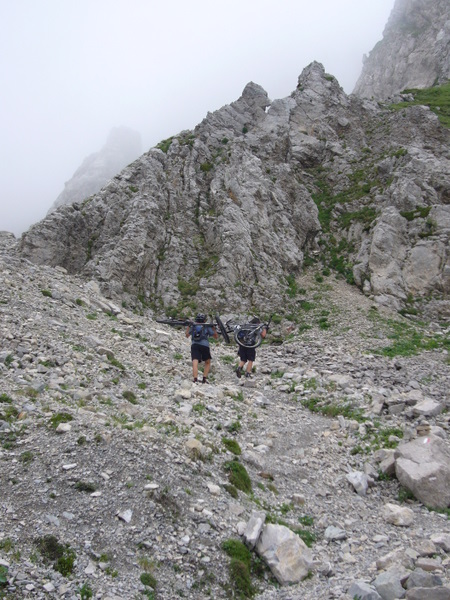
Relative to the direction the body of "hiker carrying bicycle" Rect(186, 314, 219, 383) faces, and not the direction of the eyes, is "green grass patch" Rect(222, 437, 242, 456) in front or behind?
behind

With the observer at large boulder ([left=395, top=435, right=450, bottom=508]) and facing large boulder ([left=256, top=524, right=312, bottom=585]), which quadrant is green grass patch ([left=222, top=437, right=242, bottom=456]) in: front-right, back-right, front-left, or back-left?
front-right

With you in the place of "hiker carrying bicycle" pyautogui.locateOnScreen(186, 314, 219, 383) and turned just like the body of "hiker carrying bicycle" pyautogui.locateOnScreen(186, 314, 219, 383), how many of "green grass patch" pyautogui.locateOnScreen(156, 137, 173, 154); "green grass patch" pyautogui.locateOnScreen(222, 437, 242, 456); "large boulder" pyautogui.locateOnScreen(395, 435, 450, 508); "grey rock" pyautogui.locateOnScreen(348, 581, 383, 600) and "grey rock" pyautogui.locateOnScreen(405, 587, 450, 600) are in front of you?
1

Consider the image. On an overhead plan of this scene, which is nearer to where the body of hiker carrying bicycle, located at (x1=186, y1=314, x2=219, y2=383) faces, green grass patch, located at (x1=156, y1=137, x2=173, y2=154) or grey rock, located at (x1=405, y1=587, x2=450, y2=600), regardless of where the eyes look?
the green grass patch

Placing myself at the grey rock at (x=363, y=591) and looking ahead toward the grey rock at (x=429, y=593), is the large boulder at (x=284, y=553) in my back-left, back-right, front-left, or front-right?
back-left

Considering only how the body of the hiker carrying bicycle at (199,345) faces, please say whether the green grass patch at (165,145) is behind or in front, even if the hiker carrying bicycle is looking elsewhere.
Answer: in front

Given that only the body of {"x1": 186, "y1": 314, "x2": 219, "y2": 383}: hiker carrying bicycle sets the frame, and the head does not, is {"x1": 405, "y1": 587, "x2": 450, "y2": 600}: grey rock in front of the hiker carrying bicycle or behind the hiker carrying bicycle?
behind

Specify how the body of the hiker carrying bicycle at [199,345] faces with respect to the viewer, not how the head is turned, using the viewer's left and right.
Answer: facing away from the viewer

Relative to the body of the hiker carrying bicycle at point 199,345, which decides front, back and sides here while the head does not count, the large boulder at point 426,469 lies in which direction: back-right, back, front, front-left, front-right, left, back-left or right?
back-right

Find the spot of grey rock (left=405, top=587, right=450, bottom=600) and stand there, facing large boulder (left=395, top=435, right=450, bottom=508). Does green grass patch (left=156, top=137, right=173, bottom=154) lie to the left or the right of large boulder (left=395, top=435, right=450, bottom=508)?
left
